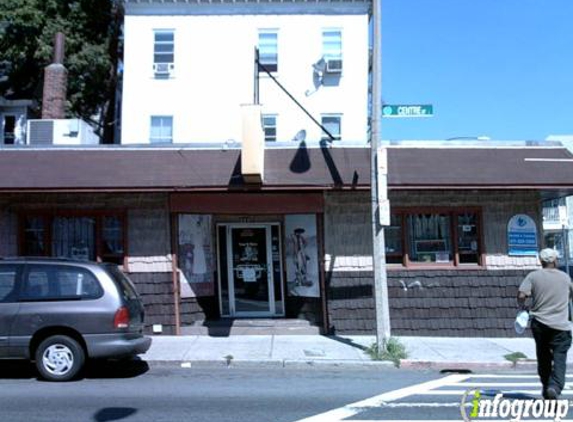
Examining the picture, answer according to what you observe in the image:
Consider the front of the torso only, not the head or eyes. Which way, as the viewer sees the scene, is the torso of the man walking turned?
away from the camera

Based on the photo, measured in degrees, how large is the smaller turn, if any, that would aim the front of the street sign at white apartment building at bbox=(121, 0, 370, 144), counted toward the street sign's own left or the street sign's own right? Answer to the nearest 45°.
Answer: approximately 135° to the street sign's own right

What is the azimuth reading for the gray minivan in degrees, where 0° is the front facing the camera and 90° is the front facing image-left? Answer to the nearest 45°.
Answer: approximately 90°

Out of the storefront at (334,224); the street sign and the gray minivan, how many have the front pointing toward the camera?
2

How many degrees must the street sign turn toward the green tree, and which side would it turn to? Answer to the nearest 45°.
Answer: approximately 135° to its right

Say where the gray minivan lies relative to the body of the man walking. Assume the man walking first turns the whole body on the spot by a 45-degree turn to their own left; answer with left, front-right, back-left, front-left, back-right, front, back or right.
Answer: front-left

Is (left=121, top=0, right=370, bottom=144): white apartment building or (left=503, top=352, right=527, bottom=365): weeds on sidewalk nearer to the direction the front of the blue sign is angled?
the weeds on sidewalk

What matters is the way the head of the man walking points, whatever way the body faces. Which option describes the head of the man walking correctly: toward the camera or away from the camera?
away from the camera

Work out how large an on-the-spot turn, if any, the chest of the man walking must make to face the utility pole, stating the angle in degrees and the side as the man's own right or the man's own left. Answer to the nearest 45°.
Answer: approximately 45° to the man's own left

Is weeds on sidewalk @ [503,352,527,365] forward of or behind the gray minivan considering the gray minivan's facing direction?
behind

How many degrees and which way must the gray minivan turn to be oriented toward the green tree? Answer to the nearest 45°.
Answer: approximately 90° to its right

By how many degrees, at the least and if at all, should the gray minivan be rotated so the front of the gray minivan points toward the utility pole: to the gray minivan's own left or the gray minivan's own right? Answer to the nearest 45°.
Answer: approximately 180°

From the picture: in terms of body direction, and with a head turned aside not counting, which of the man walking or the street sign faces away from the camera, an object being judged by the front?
the man walking
